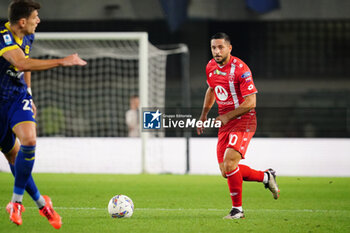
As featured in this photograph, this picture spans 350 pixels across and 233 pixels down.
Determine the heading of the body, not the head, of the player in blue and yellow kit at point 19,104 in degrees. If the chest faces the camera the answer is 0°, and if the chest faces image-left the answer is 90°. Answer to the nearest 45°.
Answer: approximately 315°

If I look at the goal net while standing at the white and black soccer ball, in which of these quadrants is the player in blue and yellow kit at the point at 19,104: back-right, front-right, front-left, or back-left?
back-left

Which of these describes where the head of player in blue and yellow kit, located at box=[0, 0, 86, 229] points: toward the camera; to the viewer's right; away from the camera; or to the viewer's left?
to the viewer's right

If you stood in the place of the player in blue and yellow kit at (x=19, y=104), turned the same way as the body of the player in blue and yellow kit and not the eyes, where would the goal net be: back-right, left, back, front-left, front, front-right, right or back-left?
back-left

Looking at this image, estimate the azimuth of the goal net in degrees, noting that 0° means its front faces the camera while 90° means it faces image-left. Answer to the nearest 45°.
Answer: approximately 0°
